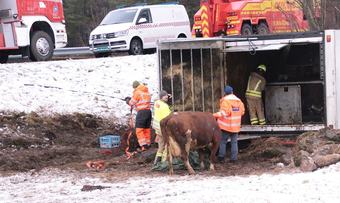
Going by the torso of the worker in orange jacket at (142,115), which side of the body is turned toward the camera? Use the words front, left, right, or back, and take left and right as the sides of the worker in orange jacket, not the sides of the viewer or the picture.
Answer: left

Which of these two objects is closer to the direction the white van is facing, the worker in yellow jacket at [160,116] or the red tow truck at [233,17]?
the worker in yellow jacket
